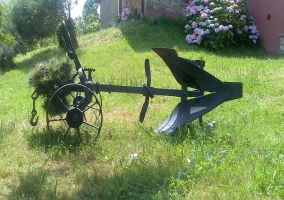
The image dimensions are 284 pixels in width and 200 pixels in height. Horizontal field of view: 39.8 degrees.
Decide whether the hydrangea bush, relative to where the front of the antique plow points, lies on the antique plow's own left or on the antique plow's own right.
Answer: on the antique plow's own right

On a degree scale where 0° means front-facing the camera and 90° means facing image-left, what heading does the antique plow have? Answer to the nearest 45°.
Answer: approximately 90°

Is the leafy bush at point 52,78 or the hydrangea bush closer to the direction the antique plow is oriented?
the leafy bush
